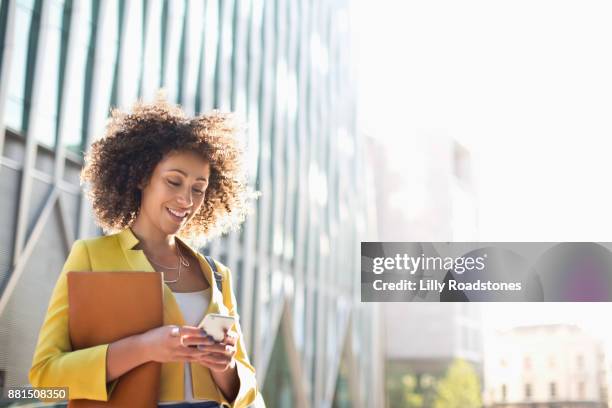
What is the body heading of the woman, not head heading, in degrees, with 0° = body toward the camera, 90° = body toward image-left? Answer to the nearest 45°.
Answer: approximately 315°
